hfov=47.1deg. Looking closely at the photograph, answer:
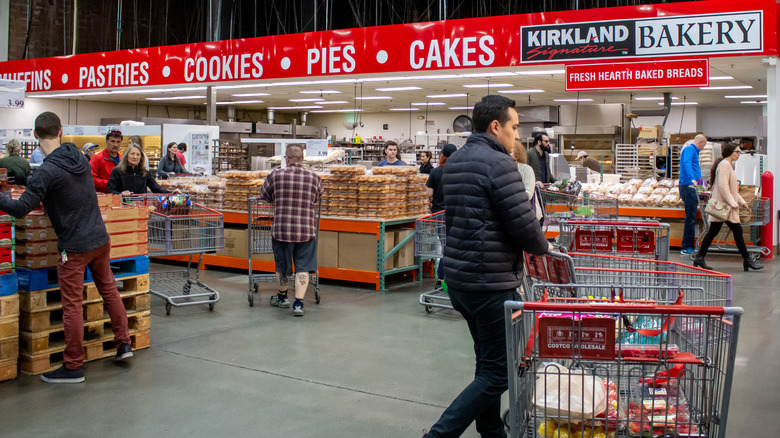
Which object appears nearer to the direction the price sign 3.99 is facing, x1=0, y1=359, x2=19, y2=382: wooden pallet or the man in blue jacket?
the wooden pallet

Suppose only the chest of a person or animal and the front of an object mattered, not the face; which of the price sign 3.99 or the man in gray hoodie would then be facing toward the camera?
the price sign 3.99

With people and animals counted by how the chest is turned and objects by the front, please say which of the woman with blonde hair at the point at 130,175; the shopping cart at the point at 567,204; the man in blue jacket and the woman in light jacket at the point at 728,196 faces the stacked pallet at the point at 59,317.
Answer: the woman with blonde hair

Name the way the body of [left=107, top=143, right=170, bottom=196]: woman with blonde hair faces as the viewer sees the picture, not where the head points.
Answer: toward the camera

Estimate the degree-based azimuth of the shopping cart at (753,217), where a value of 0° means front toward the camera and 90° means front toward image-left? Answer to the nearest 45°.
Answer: approximately 270°

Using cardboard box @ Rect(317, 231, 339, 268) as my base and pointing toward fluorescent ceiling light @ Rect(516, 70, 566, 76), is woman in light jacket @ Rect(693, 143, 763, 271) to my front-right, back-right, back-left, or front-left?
front-right

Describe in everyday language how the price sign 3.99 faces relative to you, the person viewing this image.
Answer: facing the viewer

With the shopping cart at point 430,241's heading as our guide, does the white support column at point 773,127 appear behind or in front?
behind
